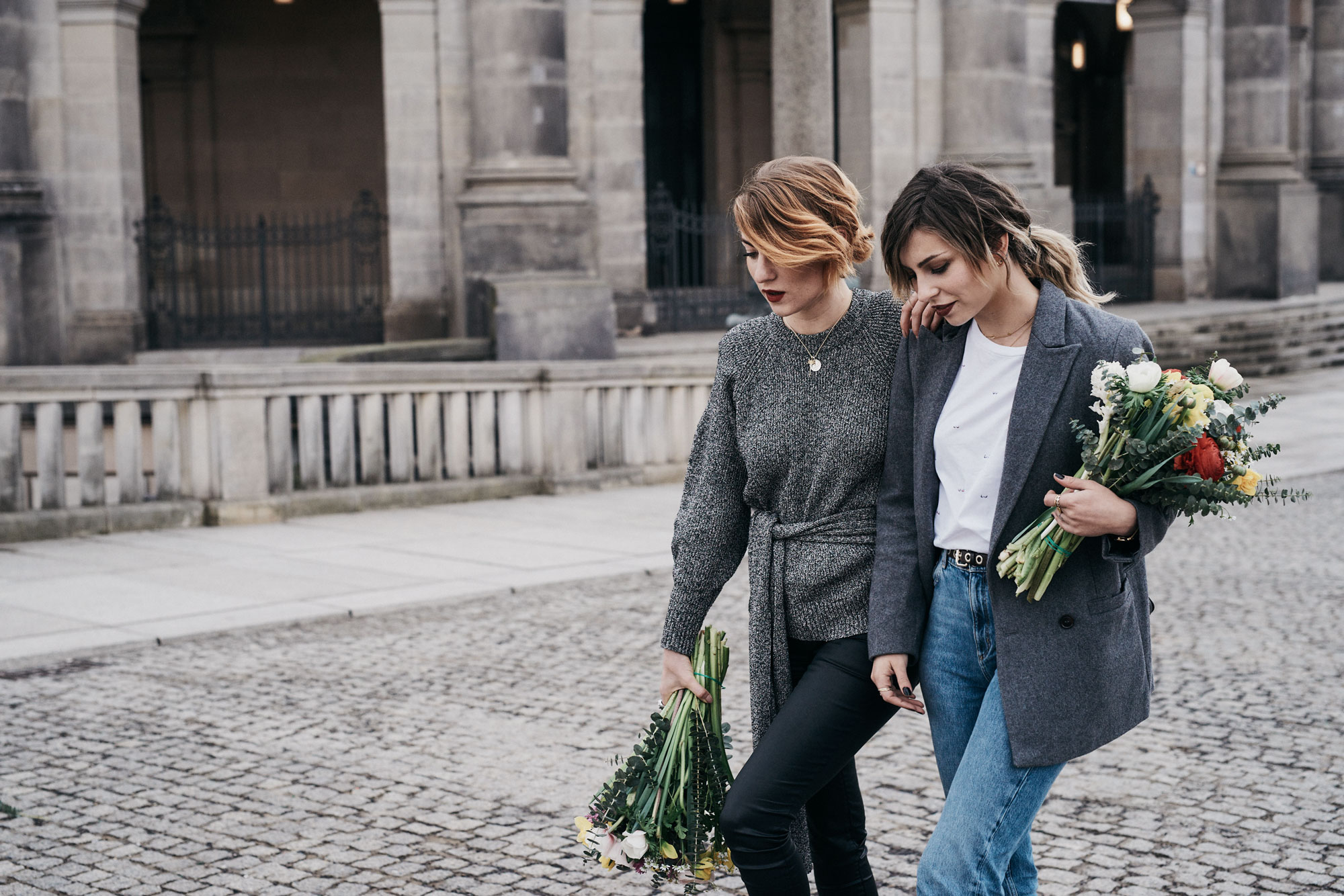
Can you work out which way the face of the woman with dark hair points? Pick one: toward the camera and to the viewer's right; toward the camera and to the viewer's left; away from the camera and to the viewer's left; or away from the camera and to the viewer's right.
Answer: toward the camera and to the viewer's left

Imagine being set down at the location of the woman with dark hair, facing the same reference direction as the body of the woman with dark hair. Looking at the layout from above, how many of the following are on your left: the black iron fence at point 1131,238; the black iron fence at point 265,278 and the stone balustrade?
0

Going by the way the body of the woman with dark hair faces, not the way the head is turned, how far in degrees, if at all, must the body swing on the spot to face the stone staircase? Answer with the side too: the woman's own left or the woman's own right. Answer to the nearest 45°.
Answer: approximately 135° to the woman's own right

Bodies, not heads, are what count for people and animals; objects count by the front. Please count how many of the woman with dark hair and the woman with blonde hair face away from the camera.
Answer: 0

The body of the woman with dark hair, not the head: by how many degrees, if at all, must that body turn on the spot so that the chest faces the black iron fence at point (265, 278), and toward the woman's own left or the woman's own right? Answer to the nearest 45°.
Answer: approximately 90° to the woman's own right

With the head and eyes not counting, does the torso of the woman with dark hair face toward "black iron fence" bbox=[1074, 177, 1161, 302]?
no

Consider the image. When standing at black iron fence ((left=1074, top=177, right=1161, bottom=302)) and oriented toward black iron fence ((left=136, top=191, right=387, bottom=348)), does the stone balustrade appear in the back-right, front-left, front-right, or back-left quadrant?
front-left

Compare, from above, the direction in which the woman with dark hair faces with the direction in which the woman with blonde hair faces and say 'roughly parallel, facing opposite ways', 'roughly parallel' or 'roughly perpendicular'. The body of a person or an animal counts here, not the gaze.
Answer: roughly parallel

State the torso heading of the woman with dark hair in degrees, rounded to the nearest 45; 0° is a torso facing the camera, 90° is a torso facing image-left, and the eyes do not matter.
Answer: approximately 45°

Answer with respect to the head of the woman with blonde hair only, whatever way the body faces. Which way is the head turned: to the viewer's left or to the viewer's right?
to the viewer's left

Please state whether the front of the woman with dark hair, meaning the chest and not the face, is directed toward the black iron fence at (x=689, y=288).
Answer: no

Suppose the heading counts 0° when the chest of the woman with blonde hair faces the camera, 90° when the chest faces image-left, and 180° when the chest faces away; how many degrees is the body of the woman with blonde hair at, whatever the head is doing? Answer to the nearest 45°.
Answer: approximately 45°

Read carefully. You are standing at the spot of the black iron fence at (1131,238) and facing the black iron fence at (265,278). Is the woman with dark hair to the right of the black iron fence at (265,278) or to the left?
left

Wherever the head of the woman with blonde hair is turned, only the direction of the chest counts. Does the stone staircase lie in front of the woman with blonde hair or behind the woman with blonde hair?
behind

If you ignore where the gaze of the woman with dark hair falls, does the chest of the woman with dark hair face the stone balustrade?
no

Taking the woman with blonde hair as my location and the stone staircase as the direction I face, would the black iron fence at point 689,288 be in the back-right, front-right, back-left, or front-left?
front-left
